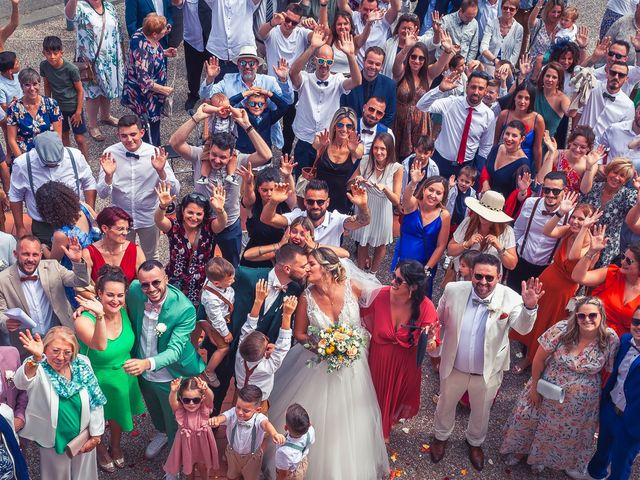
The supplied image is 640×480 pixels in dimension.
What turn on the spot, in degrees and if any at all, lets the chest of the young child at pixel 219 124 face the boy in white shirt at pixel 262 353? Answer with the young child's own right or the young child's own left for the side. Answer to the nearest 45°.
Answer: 0° — they already face them

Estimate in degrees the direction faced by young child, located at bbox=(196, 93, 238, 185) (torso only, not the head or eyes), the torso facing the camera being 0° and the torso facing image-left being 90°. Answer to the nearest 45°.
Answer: approximately 0°

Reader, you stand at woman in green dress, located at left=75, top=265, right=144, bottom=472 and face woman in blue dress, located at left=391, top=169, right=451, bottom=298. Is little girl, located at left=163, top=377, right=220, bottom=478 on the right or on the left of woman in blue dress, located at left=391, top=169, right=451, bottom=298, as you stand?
right

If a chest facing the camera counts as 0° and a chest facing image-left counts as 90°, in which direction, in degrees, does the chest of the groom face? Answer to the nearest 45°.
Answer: approximately 315°

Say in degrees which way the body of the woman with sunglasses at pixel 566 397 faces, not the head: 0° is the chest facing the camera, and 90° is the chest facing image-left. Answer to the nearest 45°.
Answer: approximately 0°

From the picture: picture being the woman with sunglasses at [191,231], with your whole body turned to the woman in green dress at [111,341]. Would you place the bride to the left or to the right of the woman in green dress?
left

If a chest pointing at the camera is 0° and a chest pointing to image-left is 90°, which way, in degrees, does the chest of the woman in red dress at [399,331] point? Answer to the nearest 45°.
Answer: approximately 45°

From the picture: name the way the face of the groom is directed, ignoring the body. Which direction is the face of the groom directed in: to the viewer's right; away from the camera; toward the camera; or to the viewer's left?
to the viewer's right

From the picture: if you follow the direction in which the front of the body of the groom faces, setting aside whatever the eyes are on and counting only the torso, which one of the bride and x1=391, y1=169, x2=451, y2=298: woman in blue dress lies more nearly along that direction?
the bride
